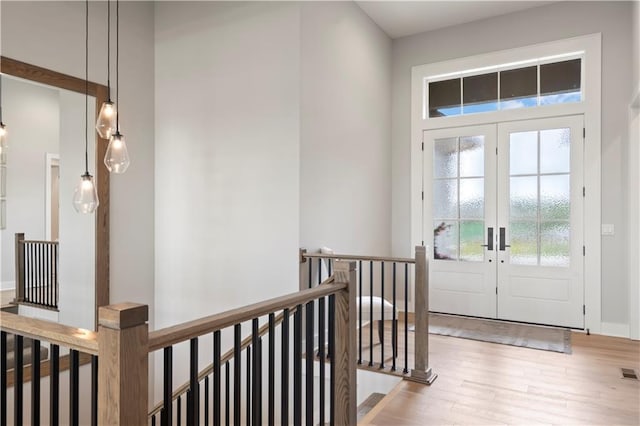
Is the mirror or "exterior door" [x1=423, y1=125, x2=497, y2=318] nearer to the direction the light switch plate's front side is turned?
the mirror

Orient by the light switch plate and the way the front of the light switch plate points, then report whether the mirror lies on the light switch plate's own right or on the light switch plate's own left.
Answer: on the light switch plate's own right

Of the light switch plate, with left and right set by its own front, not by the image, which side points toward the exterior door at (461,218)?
right

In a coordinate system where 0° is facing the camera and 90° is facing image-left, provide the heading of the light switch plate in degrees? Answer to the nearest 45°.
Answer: approximately 0°

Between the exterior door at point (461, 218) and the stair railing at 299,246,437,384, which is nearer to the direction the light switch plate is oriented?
the stair railing

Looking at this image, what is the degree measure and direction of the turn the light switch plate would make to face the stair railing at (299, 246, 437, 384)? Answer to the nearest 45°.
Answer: approximately 45° to its right

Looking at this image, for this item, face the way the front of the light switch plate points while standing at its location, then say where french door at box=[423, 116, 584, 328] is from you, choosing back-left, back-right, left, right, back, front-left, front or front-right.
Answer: right
